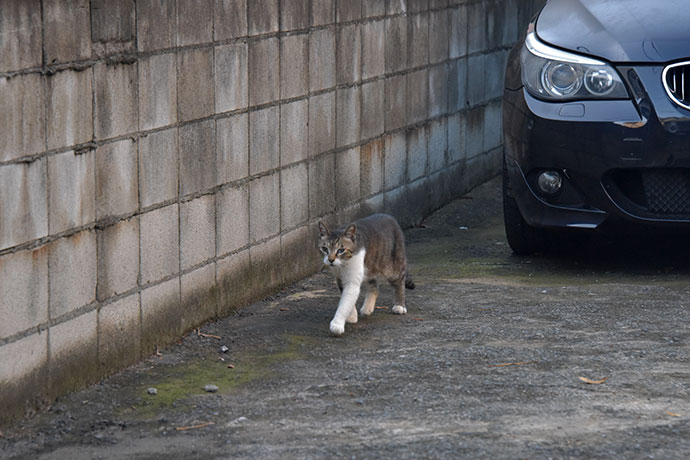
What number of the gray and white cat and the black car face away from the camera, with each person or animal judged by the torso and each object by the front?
0

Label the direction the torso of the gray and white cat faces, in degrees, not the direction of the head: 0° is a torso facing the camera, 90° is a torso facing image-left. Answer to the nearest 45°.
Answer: approximately 45°

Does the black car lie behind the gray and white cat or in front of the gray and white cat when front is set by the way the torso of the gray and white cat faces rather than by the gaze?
behind

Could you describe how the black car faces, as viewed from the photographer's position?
facing the viewer

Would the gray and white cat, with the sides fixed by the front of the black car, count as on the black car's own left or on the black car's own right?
on the black car's own right

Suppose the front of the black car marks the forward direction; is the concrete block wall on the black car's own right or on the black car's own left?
on the black car's own right
